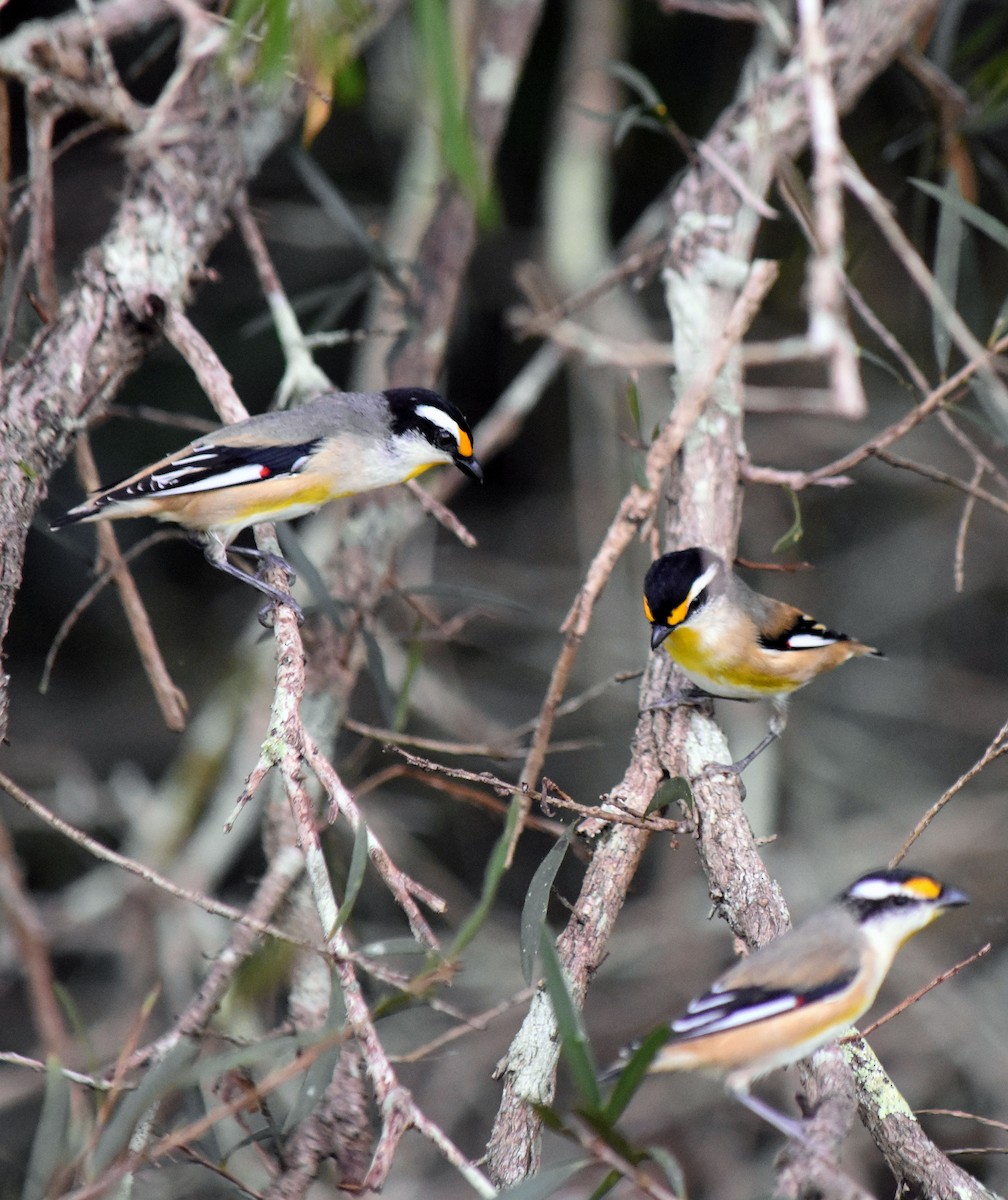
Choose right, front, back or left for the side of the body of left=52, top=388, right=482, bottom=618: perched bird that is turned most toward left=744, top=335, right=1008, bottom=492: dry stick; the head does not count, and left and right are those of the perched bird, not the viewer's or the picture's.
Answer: front

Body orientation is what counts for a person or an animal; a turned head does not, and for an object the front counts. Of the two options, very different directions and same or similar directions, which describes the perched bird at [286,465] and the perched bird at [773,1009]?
same or similar directions

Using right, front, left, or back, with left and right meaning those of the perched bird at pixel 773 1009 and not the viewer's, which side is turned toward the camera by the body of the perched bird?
right

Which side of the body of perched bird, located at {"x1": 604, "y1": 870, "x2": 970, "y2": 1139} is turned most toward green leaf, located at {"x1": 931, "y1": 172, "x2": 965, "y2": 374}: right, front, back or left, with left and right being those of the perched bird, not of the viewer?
left

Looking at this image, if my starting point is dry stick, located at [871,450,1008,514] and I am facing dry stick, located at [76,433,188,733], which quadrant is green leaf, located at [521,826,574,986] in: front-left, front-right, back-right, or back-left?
front-left

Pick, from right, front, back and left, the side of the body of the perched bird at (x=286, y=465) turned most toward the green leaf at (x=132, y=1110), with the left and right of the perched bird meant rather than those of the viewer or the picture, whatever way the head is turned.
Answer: right

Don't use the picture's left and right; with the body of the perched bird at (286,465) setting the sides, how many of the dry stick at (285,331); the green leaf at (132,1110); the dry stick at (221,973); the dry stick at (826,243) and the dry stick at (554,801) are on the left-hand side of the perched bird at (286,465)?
1

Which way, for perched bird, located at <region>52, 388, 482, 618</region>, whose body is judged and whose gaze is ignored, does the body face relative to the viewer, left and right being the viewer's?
facing to the right of the viewer

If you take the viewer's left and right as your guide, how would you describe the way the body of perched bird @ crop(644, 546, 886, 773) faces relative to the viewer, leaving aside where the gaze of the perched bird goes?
facing the viewer and to the left of the viewer

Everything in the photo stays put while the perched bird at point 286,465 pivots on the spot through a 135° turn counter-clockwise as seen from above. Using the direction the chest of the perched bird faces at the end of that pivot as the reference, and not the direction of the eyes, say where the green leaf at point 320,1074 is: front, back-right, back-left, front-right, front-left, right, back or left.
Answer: back-left

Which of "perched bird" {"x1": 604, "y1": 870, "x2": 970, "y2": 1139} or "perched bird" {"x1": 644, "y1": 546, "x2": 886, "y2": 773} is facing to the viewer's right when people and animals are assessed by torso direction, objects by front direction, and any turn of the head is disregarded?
"perched bird" {"x1": 604, "y1": 870, "x2": 970, "y2": 1139}

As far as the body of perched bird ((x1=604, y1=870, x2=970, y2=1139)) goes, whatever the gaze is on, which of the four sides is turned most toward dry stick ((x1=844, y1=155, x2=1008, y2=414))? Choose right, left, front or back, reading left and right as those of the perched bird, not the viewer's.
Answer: left

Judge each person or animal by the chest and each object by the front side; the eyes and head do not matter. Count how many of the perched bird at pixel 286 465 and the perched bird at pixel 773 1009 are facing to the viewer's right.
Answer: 2

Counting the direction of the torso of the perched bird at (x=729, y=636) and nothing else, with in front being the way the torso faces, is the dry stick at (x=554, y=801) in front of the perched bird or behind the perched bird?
in front
